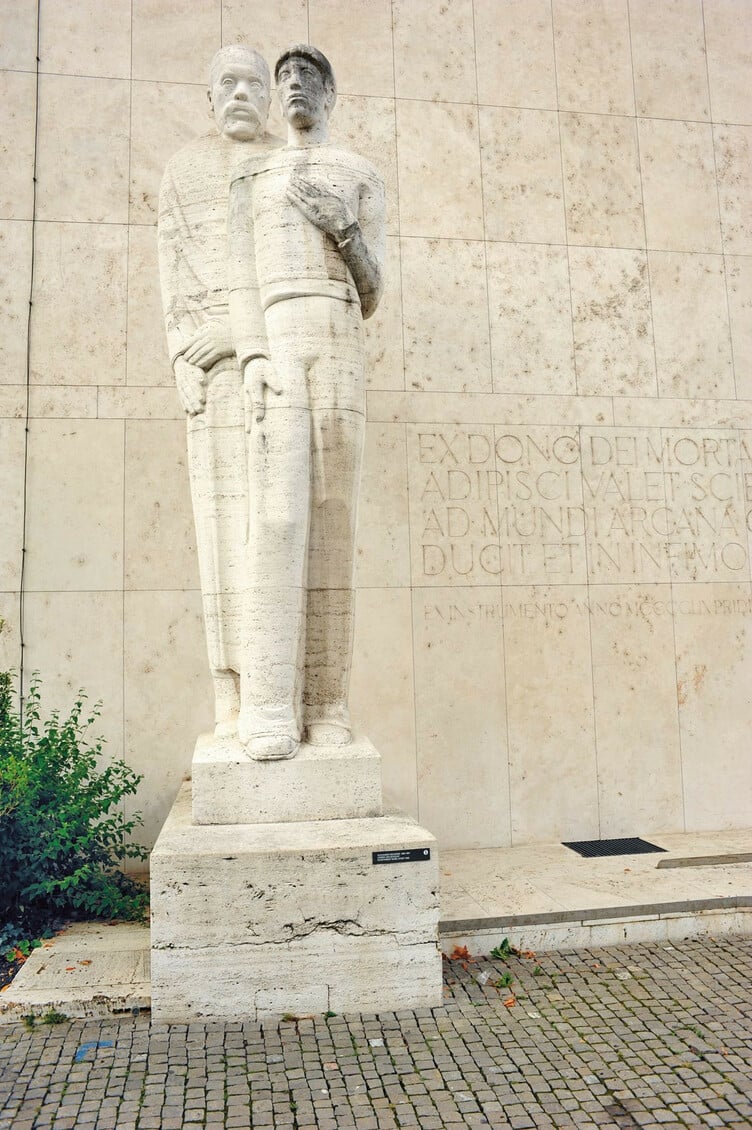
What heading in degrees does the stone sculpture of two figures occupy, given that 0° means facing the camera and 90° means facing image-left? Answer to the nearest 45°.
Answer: approximately 0°

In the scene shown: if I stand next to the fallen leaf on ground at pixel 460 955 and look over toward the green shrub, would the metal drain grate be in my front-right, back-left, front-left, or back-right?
back-right

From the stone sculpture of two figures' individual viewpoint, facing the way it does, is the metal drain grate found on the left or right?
on its left
